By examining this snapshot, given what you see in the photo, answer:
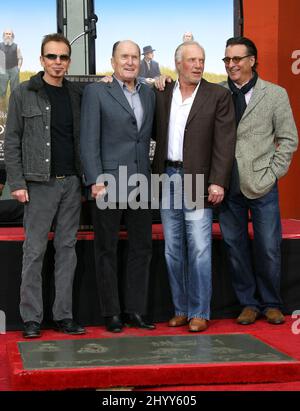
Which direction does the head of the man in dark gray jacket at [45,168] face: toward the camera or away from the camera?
toward the camera

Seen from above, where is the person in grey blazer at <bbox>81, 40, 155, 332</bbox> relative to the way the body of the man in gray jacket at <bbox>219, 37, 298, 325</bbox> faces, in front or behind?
in front

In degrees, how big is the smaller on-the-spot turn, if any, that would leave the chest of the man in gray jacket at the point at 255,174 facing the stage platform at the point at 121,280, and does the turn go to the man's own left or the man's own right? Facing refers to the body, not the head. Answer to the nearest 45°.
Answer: approximately 45° to the man's own right

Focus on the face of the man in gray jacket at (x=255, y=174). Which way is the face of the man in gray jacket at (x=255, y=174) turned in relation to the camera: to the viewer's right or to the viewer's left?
to the viewer's left

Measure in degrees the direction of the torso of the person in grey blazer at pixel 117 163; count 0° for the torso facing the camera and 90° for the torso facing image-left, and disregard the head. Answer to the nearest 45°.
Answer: approximately 315°

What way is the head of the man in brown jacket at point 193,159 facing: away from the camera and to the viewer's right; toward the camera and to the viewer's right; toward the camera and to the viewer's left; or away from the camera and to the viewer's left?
toward the camera and to the viewer's right

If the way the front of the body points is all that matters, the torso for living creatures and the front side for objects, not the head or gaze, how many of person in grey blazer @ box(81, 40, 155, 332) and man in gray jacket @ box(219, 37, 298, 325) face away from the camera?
0
